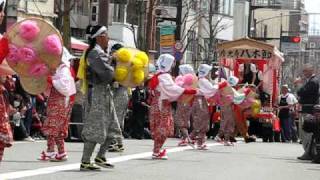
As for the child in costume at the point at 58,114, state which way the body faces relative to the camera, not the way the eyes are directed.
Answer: to the viewer's left

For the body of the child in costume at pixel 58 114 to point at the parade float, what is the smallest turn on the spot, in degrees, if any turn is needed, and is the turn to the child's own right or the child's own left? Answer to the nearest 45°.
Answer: approximately 135° to the child's own right
